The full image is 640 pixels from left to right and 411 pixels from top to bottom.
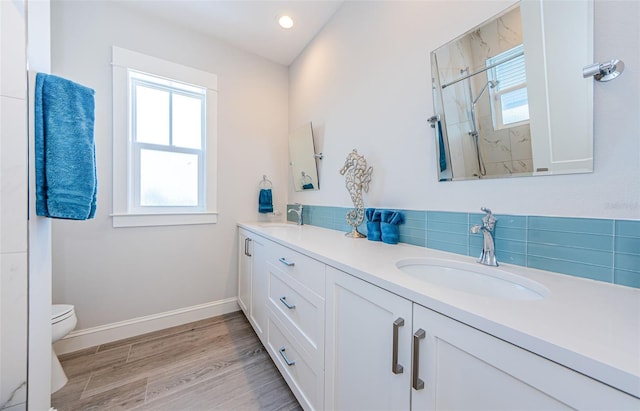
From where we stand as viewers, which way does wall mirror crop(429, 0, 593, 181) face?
facing the viewer and to the left of the viewer

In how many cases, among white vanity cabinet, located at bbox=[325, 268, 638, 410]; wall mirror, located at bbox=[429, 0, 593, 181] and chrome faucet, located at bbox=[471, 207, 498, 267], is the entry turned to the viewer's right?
0

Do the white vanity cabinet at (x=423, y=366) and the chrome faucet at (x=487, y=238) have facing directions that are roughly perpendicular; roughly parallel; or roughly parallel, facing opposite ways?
roughly parallel

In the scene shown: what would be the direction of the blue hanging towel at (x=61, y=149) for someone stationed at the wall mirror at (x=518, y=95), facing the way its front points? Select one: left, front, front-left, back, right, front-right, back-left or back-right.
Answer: front

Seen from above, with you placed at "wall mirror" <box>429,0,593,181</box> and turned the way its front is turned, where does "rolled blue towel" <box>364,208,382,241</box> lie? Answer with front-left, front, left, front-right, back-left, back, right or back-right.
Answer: front-right

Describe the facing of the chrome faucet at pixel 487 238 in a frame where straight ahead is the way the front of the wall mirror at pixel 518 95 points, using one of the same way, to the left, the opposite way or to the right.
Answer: the same way

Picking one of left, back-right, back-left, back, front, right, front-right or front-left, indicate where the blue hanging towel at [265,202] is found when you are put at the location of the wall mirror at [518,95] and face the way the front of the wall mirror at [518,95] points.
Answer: front-right

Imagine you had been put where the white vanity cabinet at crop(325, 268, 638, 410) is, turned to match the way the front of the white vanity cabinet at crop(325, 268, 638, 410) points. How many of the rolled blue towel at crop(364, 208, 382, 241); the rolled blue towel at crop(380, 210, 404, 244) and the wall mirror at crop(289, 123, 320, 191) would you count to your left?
0

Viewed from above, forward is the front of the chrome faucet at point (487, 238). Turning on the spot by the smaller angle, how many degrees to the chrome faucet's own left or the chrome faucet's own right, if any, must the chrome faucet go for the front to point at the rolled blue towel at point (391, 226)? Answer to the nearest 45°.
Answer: approximately 45° to the chrome faucet's own right

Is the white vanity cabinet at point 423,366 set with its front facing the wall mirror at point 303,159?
no

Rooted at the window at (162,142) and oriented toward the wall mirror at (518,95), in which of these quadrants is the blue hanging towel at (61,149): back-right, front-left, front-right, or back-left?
front-right

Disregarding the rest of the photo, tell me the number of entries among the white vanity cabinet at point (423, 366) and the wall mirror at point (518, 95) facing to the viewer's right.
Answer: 0

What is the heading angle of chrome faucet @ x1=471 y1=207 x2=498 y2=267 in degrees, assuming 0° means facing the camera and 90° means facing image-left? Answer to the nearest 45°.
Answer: approximately 45°

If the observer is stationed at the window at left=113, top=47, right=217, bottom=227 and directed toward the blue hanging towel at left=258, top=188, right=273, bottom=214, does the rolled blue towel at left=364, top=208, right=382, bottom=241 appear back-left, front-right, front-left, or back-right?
front-right

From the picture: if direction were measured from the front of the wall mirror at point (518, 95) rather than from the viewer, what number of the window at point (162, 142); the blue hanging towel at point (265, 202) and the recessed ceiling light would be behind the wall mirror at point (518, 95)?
0
